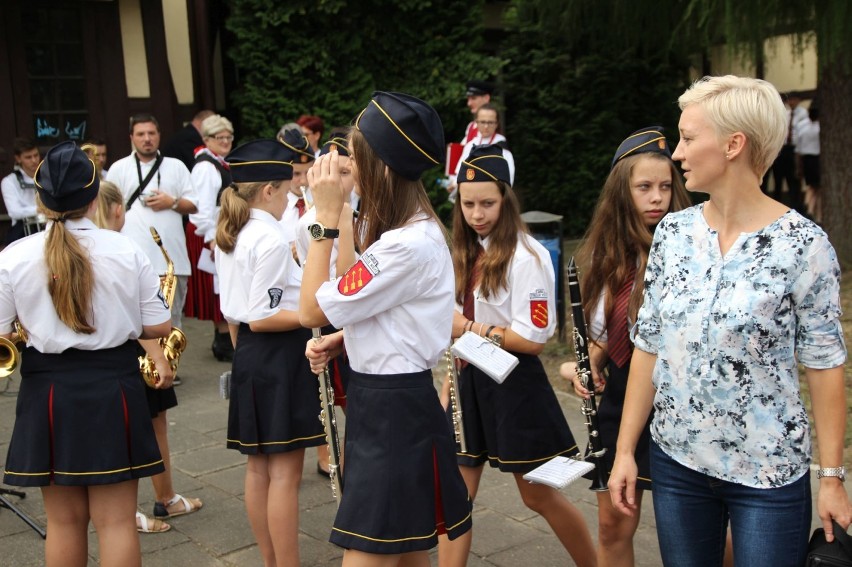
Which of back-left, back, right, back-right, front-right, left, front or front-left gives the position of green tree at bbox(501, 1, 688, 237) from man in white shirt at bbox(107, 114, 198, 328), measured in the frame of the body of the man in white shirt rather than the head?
back-left

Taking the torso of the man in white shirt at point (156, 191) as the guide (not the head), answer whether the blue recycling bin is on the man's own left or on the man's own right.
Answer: on the man's own left

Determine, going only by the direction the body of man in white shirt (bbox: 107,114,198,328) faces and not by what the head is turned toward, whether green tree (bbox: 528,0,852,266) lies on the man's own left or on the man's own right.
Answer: on the man's own left

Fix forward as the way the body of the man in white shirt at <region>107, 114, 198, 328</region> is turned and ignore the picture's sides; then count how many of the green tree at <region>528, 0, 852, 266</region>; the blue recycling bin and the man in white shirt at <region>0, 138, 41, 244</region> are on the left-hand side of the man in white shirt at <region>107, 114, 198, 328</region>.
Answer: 2

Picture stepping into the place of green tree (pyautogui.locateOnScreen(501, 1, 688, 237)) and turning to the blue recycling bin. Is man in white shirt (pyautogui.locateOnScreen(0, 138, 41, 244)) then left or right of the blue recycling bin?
right

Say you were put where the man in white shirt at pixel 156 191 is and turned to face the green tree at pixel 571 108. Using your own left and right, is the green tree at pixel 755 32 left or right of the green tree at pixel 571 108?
right

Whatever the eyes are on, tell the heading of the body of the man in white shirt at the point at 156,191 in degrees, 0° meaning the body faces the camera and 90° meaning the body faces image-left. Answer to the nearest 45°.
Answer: approximately 0°

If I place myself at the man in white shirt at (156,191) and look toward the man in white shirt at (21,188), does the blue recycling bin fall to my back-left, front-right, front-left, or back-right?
back-right
